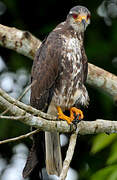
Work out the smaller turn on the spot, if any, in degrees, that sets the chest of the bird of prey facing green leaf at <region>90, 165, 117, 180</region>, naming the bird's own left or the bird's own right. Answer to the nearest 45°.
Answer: approximately 135° to the bird's own left

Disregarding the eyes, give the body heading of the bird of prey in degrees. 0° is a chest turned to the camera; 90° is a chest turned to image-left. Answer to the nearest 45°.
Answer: approximately 315°

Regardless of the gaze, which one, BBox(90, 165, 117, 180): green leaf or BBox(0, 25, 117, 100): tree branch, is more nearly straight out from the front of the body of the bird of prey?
the green leaf

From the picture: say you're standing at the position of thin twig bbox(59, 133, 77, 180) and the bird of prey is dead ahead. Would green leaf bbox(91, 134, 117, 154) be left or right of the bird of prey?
right

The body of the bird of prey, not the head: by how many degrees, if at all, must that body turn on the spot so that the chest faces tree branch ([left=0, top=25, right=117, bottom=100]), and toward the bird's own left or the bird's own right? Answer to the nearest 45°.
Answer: approximately 180°
